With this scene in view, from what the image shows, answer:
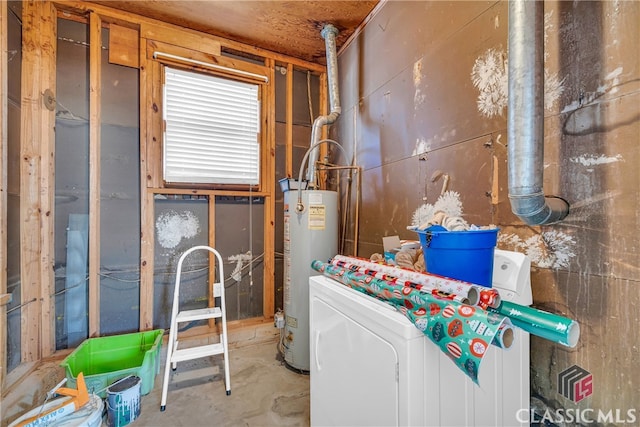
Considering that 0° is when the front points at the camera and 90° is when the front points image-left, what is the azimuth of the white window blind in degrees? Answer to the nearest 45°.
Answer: approximately 315°

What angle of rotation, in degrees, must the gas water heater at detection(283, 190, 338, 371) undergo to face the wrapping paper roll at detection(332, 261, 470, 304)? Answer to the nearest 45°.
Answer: approximately 45° to its left

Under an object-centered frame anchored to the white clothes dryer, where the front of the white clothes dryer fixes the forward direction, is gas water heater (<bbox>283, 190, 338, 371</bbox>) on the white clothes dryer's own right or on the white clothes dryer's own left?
on the white clothes dryer's own right

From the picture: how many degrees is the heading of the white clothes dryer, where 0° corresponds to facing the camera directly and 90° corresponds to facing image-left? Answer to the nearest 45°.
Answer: approximately 45°

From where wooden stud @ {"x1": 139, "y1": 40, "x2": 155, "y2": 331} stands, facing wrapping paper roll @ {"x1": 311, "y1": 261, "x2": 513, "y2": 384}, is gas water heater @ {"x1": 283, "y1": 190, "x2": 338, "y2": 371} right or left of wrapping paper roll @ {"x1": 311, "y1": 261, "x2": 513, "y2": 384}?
left

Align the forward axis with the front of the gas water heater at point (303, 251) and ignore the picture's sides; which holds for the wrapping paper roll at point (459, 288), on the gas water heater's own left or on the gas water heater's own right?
on the gas water heater's own left

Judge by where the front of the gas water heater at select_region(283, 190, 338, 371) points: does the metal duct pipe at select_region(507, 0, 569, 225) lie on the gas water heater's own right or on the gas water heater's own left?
on the gas water heater's own left
